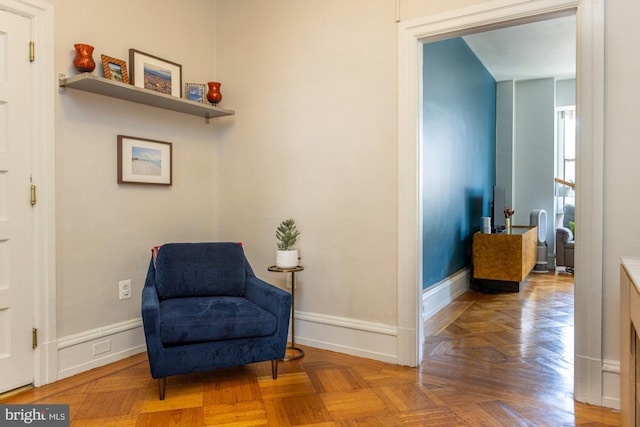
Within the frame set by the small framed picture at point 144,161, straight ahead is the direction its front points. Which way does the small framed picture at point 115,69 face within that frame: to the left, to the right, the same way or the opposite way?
the same way

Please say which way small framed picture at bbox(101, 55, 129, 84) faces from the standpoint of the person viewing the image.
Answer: facing the viewer and to the right of the viewer

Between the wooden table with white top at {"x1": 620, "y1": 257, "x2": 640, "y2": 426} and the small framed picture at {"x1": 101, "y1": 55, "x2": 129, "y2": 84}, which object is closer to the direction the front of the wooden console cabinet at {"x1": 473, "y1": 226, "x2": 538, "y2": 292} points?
the wooden table with white top

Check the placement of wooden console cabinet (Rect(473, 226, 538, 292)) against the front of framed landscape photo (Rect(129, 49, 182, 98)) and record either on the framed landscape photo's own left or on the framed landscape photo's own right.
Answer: on the framed landscape photo's own left

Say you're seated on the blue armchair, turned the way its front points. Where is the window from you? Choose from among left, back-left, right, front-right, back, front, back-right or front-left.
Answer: left
